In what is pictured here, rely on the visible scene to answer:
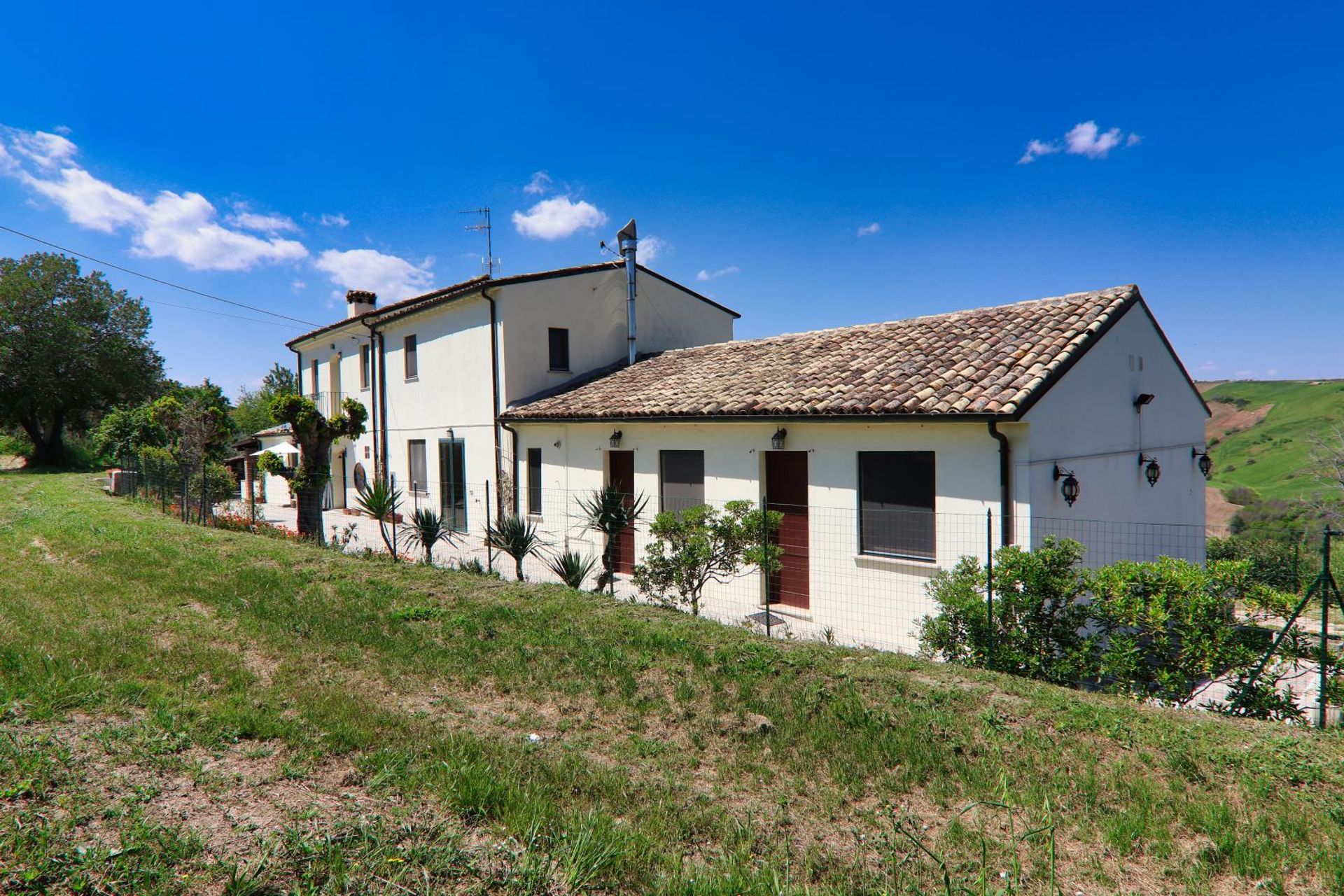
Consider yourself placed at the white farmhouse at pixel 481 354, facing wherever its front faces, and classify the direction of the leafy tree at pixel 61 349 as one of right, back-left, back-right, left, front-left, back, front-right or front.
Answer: right

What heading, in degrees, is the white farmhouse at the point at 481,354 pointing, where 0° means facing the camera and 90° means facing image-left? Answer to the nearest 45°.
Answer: approximately 45°

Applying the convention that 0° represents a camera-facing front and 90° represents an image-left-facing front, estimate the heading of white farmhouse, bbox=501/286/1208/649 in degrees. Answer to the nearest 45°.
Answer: approximately 45°

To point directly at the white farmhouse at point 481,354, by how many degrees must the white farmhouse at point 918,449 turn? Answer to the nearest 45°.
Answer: approximately 90° to its right

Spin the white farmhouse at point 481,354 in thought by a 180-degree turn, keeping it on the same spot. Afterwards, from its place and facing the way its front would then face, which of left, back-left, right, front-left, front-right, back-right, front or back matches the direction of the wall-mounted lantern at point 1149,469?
right

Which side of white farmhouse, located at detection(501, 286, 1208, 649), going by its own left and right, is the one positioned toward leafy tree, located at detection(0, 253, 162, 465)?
right
